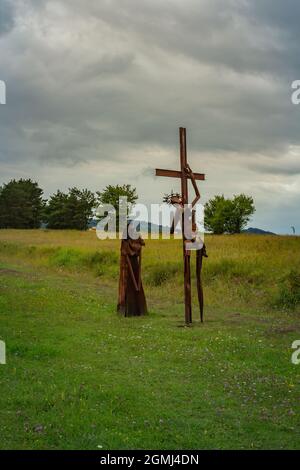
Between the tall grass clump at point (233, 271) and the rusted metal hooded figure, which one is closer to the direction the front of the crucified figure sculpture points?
the rusted metal hooded figure

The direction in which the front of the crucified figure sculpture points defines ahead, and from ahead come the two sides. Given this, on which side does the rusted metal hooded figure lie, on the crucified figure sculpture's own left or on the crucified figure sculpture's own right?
on the crucified figure sculpture's own right

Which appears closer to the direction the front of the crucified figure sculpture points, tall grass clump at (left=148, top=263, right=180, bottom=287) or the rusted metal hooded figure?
the rusted metal hooded figure

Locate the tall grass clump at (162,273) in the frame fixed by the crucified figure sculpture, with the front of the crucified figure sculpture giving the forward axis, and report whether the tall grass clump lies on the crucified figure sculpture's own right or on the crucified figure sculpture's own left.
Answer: on the crucified figure sculpture's own right
